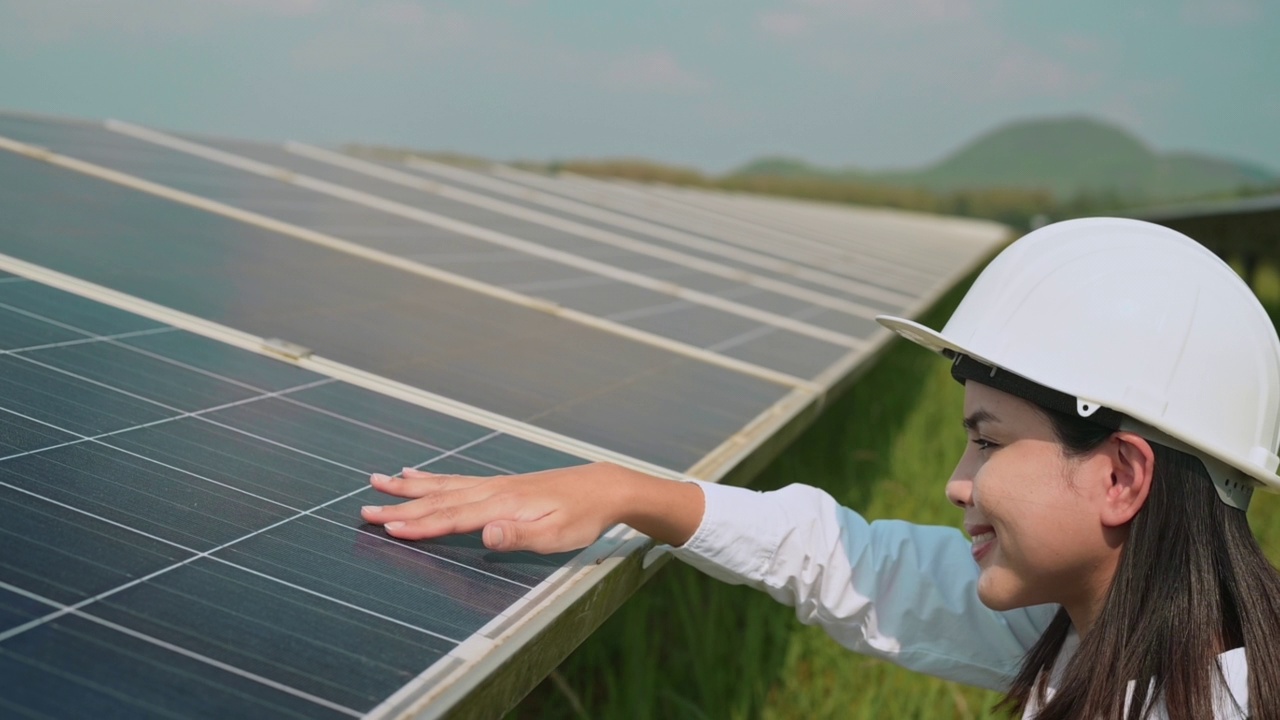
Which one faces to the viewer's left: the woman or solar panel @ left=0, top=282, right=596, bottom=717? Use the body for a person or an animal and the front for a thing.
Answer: the woman

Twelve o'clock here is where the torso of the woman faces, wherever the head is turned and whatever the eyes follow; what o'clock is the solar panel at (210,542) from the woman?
The solar panel is roughly at 11 o'clock from the woman.

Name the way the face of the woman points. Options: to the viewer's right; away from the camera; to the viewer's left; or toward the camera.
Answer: to the viewer's left

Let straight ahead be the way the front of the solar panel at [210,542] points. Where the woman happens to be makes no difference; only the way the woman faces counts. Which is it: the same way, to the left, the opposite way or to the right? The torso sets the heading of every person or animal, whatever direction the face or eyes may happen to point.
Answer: the opposite way

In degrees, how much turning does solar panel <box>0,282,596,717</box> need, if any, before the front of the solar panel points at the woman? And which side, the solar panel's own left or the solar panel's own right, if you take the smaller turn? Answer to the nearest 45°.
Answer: approximately 45° to the solar panel's own left

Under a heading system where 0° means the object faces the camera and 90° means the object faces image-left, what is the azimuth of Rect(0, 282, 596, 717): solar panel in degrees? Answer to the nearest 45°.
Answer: approximately 315°

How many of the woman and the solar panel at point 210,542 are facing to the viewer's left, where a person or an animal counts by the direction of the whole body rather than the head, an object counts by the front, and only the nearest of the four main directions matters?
1

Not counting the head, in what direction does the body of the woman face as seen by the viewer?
to the viewer's left
